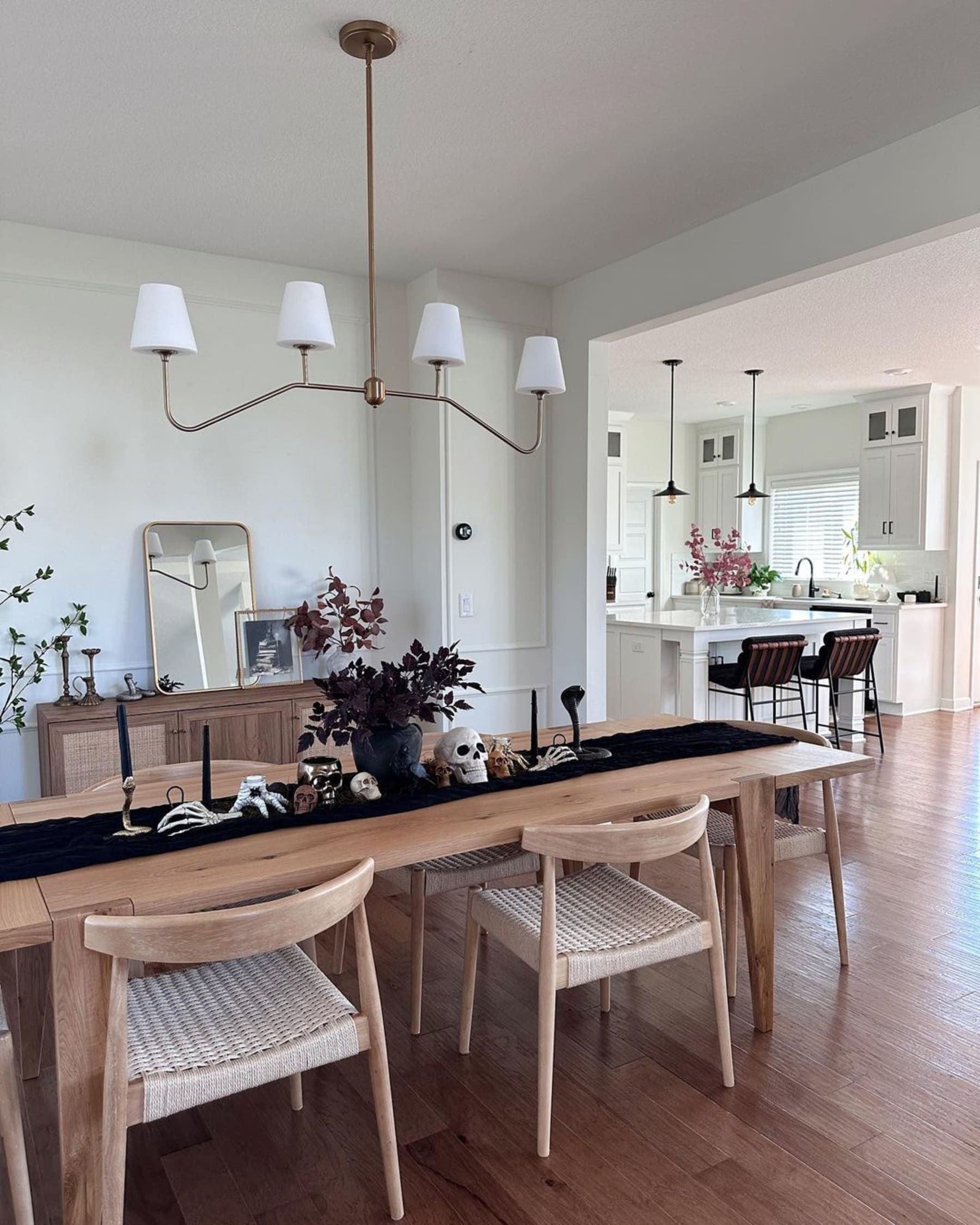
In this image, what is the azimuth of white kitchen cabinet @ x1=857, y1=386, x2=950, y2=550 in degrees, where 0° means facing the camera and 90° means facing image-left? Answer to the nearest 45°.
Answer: approximately 45°

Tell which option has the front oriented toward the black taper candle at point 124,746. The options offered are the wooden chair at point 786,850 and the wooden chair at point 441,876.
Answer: the wooden chair at point 786,850

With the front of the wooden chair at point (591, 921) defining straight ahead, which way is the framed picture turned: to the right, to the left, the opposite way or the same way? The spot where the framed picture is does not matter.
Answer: the opposite way

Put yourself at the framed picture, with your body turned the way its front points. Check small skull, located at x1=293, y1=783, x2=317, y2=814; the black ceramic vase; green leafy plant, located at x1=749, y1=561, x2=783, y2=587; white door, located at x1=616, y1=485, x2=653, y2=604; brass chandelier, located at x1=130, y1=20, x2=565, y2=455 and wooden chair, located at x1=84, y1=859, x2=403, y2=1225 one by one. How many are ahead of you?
4

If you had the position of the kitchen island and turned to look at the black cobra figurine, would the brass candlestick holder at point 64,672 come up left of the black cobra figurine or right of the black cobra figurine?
right

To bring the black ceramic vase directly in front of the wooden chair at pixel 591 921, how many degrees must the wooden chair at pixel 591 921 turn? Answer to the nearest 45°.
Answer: approximately 45° to its left

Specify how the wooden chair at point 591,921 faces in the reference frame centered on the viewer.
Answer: facing away from the viewer and to the left of the viewer

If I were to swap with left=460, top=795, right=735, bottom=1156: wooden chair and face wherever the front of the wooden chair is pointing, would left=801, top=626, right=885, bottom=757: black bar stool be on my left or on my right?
on my right

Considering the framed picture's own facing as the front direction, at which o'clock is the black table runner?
The black table runner is roughly at 12 o'clock from the framed picture.

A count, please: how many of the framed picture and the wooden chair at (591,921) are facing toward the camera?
1

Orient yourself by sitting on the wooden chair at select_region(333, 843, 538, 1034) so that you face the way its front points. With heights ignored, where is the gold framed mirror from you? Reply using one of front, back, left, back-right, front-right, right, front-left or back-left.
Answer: back

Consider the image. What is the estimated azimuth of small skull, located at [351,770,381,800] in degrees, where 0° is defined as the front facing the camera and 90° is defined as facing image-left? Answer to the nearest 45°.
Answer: approximately 315°

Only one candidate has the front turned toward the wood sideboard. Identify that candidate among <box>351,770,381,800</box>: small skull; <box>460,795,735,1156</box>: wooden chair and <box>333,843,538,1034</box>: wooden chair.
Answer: <box>460,795,735,1156</box>: wooden chair

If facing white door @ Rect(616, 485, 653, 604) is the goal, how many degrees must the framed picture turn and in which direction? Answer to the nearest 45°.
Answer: approximately 135° to its left
